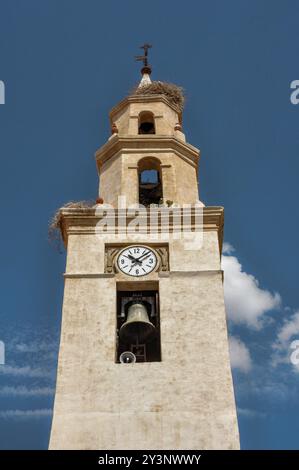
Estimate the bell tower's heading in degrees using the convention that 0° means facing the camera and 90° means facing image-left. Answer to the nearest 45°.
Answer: approximately 0°
